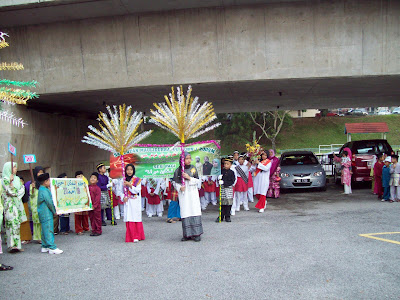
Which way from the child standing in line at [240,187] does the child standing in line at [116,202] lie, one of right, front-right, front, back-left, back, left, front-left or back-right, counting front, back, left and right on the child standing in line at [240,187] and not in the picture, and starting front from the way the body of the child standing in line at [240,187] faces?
right

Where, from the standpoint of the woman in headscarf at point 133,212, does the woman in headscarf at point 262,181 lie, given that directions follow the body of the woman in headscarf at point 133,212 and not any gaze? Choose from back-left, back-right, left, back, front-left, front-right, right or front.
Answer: back-left

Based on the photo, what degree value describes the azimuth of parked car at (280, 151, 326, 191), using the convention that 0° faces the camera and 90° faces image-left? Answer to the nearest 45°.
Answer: approximately 0°
